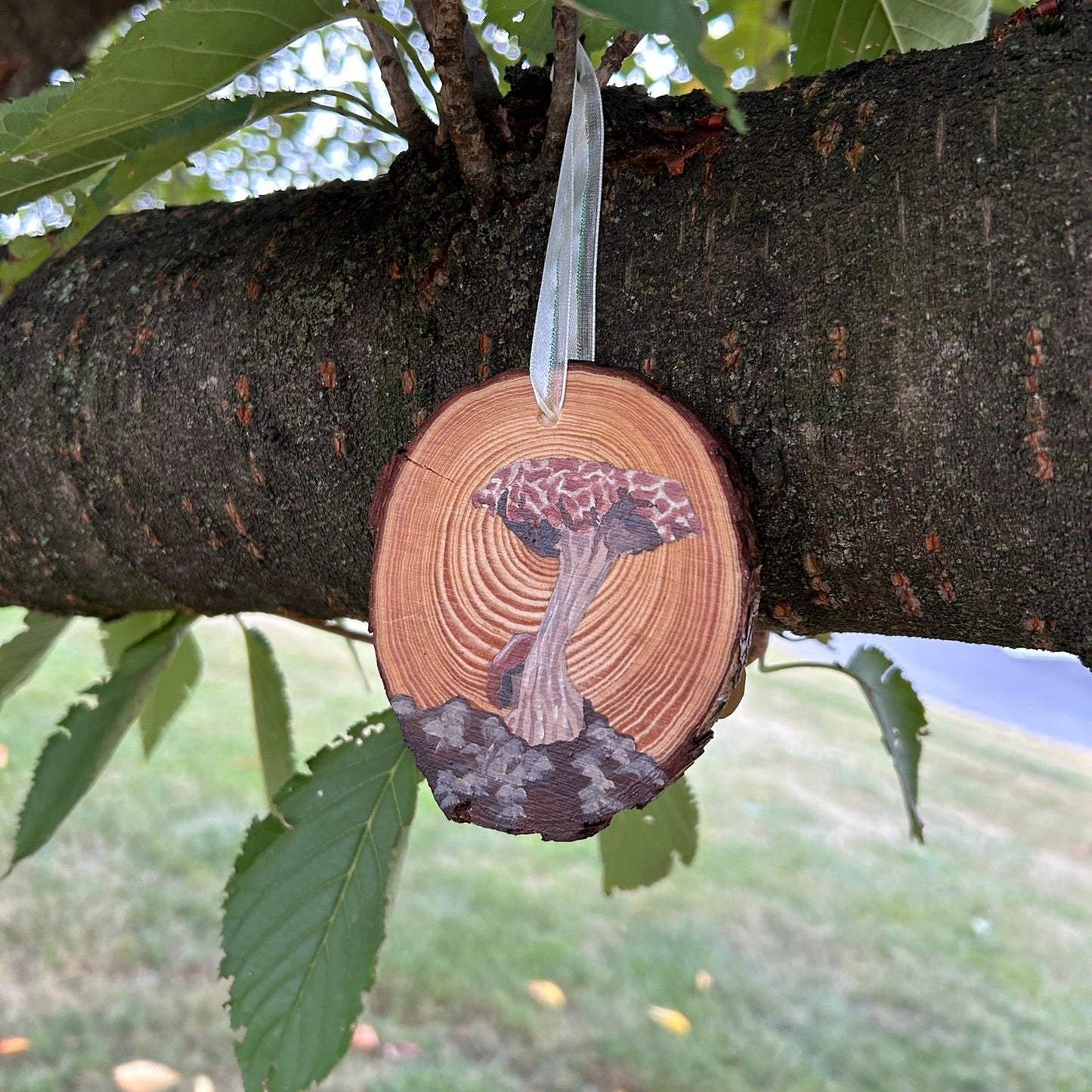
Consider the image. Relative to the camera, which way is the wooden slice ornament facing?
toward the camera
